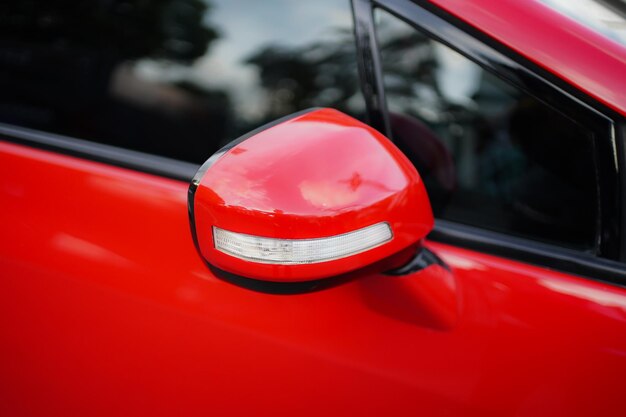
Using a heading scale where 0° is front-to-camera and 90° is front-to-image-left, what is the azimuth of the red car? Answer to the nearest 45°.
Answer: approximately 315°
